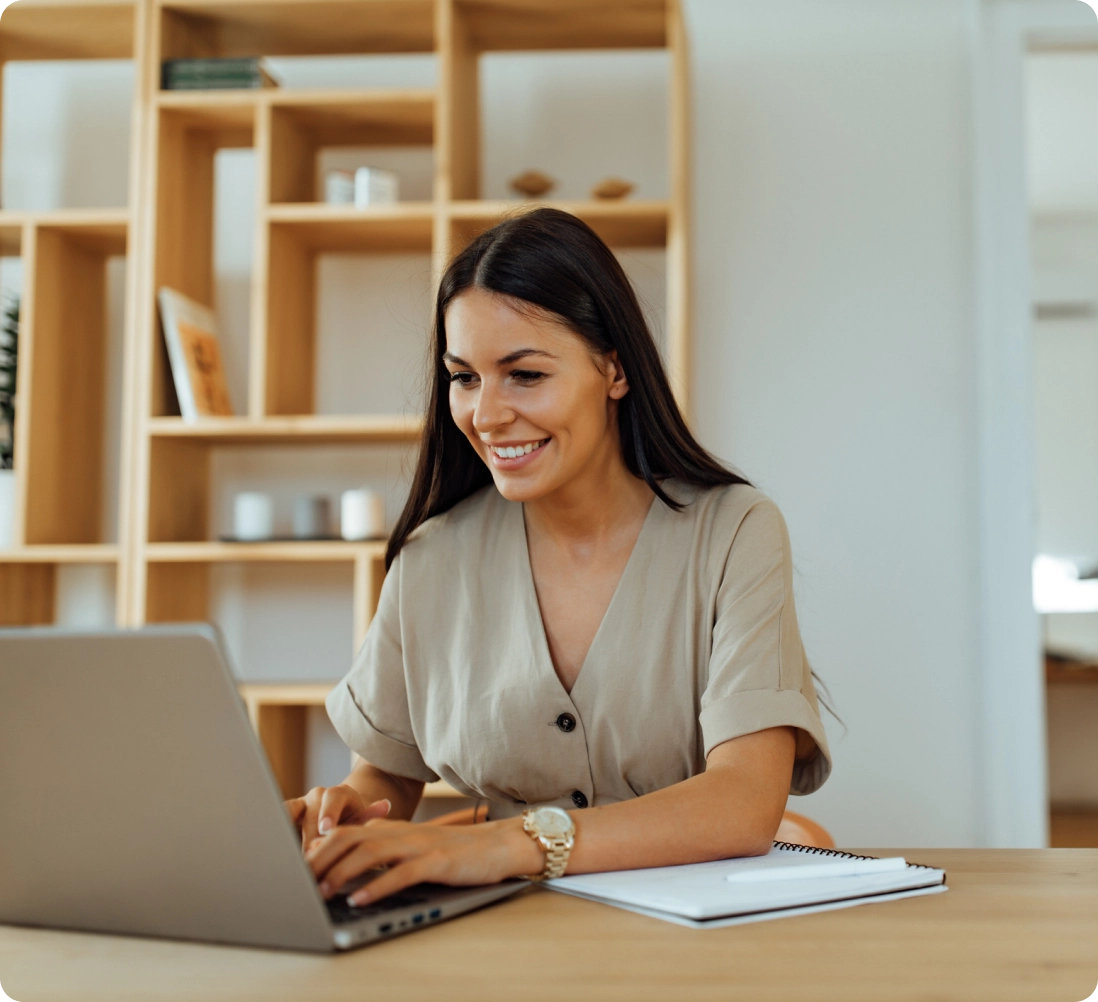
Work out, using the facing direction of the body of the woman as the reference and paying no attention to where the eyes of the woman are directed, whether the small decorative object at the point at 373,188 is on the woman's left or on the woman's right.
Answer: on the woman's right

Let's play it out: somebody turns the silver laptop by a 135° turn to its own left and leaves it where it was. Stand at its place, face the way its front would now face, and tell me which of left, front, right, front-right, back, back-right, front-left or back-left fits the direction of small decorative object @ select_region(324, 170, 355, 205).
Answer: right

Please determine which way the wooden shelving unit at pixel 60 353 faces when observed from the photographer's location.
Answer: facing the viewer

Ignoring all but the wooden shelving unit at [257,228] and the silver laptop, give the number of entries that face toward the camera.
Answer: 1

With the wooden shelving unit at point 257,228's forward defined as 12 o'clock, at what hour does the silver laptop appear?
The silver laptop is roughly at 12 o'clock from the wooden shelving unit.

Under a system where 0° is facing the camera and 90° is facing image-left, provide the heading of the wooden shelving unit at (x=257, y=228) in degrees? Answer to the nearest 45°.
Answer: approximately 0°

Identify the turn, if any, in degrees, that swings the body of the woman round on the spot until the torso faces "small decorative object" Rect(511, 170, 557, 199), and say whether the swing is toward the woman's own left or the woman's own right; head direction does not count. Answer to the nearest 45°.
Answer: approximately 135° to the woman's own right

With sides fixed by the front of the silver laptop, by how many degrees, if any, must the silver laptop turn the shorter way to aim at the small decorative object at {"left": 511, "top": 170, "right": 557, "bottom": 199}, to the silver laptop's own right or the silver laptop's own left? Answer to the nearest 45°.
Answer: approximately 45° to the silver laptop's own left

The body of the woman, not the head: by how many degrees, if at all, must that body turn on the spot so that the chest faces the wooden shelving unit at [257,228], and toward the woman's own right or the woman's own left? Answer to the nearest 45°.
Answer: approximately 90° to the woman's own right

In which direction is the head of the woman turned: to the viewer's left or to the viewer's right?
to the viewer's left
